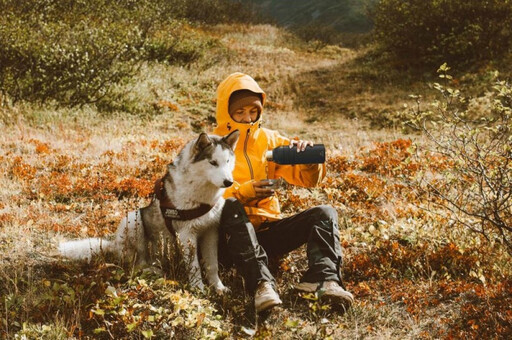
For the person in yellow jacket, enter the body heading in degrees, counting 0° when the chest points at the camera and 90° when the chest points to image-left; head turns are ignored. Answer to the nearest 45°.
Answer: approximately 315°

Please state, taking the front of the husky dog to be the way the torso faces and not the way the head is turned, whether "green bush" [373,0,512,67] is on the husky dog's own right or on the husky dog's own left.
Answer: on the husky dog's own left

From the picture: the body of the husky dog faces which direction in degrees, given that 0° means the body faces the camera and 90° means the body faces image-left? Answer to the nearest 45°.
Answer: approximately 315°

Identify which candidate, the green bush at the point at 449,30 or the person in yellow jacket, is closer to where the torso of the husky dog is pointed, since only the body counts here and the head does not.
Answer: the person in yellow jacket

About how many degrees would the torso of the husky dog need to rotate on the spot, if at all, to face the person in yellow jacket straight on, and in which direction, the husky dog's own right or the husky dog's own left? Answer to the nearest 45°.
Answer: approximately 45° to the husky dog's own left

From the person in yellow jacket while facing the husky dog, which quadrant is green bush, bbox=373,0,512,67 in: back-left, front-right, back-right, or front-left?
back-right
